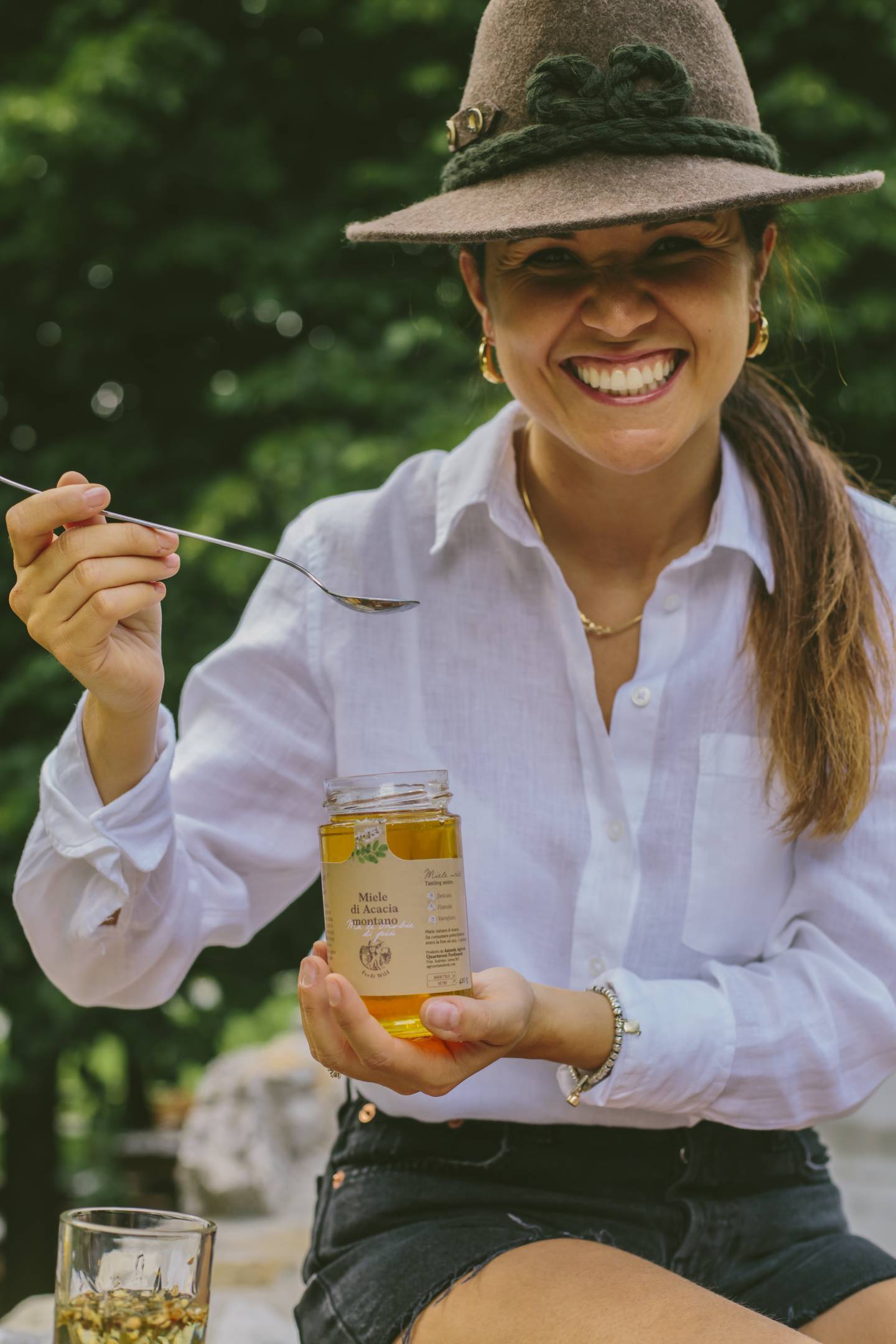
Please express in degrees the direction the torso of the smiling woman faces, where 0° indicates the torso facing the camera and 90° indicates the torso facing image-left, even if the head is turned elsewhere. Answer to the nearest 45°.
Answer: approximately 0°

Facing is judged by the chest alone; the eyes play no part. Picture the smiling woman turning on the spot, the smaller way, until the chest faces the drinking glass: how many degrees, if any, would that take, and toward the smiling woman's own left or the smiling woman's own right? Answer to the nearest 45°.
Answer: approximately 45° to the smiling woman's own right
